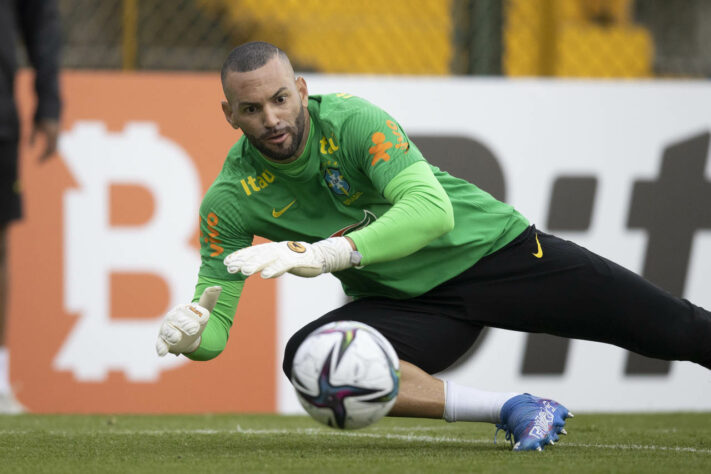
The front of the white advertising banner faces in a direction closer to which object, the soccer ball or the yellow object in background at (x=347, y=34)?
the soccer ball

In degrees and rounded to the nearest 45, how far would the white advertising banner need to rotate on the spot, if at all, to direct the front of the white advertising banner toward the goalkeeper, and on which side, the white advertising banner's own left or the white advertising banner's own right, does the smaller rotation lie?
0° — it already faces them

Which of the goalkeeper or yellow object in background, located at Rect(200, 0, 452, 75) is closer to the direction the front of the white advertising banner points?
the goalkeeper

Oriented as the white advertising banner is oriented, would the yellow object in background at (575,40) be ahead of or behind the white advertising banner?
behind

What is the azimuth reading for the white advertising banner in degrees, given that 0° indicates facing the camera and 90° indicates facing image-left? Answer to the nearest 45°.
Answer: approximately 0°
